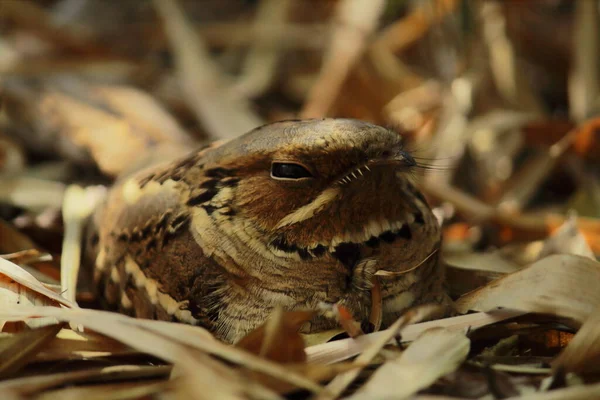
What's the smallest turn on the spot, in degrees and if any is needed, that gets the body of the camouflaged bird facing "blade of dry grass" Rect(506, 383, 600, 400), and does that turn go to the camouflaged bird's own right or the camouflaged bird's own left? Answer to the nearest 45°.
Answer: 0° — it already faces it

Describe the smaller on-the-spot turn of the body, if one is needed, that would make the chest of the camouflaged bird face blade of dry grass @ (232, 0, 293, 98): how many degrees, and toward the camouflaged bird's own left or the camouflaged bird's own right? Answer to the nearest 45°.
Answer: approximately 135° to the camouflaged bird's own left

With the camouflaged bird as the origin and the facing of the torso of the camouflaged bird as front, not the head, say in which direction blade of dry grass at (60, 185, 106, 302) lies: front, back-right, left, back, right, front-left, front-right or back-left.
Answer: back

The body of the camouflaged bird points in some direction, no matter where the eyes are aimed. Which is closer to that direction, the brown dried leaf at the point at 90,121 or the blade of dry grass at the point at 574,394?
the blade of dry grass

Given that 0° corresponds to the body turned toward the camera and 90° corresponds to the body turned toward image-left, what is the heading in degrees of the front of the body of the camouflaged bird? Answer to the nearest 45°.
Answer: approximately 315°

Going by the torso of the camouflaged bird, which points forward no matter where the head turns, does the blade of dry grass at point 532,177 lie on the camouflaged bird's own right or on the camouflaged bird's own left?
on the camouflaged bird's own left
